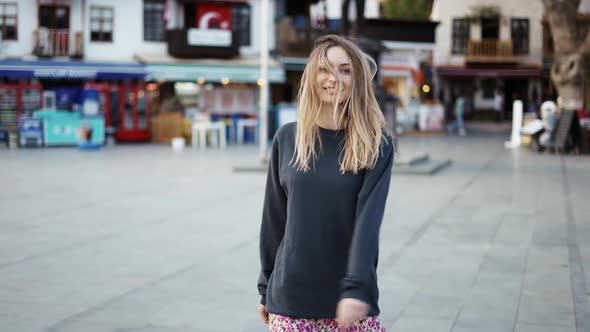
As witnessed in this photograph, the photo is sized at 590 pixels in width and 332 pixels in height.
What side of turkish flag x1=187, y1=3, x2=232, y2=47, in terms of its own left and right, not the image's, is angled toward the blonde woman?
front

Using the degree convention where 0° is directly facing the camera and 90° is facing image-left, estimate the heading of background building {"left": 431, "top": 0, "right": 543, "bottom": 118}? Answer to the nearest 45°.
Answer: approximately 0°

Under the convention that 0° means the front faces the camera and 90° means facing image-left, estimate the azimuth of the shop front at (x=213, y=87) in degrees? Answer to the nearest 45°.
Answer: approximately 0°

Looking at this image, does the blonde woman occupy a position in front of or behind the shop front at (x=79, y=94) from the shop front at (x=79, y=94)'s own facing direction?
in front

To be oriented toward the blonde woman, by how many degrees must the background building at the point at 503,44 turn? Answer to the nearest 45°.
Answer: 0° — it already faces them

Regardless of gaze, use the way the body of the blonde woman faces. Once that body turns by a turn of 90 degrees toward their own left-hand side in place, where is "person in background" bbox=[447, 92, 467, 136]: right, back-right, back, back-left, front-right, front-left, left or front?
left

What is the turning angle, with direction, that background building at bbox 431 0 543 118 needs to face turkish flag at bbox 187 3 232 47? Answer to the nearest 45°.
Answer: approximately 45° to its right

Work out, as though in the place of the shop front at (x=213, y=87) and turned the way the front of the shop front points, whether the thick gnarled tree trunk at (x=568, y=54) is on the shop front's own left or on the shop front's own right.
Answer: on the shop front's own left

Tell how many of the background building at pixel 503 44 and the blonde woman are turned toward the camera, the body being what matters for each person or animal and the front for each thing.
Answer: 2

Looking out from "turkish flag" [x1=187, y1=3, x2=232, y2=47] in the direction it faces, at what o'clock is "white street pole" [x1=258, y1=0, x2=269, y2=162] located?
The white street pole is roughly at 12 o'clock from the turkish flag.

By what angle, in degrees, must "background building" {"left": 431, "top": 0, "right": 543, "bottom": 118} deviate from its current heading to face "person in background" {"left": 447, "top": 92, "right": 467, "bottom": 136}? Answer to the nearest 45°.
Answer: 0° — it already faces them
